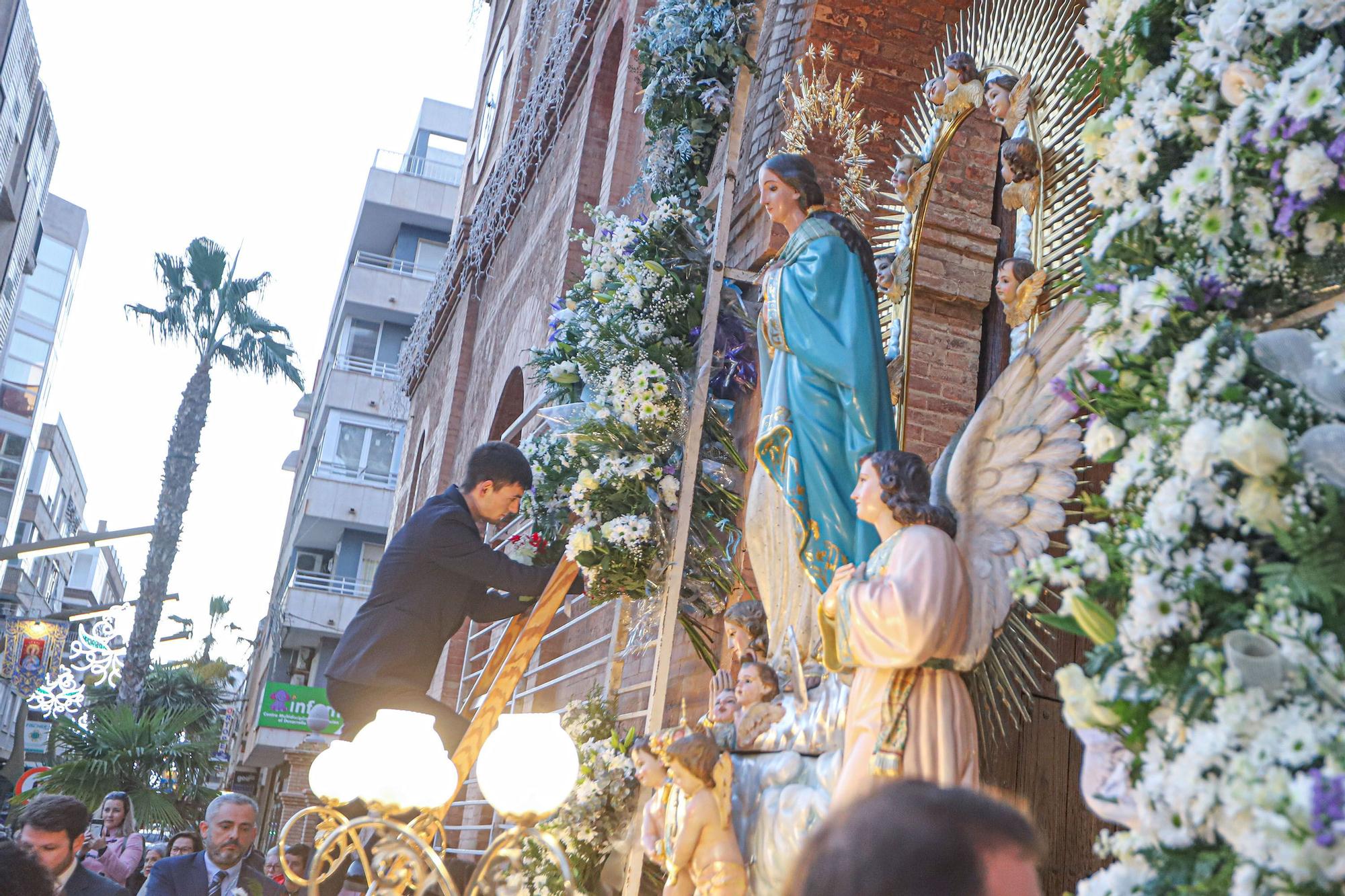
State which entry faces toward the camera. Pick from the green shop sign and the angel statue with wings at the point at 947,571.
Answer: the green shop sign

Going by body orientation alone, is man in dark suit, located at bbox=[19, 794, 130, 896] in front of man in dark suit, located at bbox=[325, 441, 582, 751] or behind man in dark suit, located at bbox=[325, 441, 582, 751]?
behind

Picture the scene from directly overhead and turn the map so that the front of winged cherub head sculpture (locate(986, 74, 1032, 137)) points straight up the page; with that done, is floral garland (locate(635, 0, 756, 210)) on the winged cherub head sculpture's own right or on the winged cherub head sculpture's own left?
on the winged cherub head sculpture's own right

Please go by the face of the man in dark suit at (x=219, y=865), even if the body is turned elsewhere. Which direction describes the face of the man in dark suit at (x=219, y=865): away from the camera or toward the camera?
toward the camera

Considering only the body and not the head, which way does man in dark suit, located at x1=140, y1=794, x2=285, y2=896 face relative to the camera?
toward the camera

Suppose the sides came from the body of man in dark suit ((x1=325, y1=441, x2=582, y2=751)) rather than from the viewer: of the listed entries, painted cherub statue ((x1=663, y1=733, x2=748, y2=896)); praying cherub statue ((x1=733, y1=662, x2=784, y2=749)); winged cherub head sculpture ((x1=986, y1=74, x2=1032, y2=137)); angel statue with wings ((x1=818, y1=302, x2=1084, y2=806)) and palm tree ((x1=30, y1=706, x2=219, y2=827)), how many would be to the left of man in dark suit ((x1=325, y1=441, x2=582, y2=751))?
1

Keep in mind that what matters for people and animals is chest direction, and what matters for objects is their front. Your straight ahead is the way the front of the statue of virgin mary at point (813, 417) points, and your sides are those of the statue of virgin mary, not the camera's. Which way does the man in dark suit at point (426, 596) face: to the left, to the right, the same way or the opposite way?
the opposite way

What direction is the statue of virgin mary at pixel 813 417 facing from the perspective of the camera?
to the viewer's left

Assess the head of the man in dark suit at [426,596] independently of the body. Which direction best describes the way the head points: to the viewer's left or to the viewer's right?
to the viewer's right

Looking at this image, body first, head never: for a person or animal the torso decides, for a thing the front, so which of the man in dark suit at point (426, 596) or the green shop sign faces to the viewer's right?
the man in dark suit

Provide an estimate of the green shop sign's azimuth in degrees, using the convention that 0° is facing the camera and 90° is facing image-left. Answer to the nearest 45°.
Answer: approximately 0°

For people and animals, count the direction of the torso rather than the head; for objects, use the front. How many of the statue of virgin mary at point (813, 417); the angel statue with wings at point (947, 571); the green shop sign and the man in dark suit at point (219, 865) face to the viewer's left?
2

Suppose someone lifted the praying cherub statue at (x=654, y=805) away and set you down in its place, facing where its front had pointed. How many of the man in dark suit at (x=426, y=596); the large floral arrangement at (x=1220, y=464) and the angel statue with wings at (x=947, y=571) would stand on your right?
1

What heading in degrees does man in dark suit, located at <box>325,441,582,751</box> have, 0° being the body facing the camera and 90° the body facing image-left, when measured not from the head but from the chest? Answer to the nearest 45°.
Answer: approximately 270°
